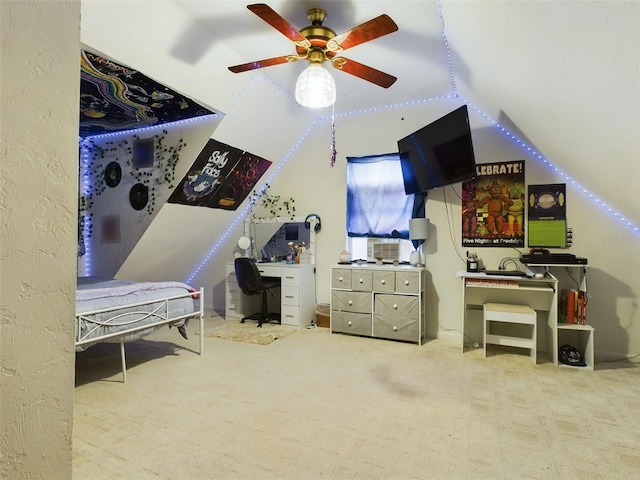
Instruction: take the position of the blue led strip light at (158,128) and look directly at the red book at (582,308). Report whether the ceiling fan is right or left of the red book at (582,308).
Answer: right

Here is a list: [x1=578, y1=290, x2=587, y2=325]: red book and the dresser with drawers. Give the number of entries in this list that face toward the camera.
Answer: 2

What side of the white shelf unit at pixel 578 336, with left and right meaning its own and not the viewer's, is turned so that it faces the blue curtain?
right

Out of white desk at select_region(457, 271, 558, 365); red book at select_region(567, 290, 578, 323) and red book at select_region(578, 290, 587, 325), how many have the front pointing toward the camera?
3

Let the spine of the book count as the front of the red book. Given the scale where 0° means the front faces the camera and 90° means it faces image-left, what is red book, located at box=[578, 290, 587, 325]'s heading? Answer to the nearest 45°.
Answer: approximately 0°

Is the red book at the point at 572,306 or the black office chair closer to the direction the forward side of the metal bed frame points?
the red book

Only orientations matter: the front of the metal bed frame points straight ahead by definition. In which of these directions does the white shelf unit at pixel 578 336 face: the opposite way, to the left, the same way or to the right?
to the right

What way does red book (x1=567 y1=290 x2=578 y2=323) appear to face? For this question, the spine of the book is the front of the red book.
toward the camera

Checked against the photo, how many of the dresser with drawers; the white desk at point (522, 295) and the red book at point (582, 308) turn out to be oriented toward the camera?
3

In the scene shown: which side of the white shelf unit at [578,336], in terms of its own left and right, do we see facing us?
front

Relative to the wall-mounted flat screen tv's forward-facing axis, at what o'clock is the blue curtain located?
The blue curtain is roughly at 3 o'clock from the wall-mounted flat screen tv.
